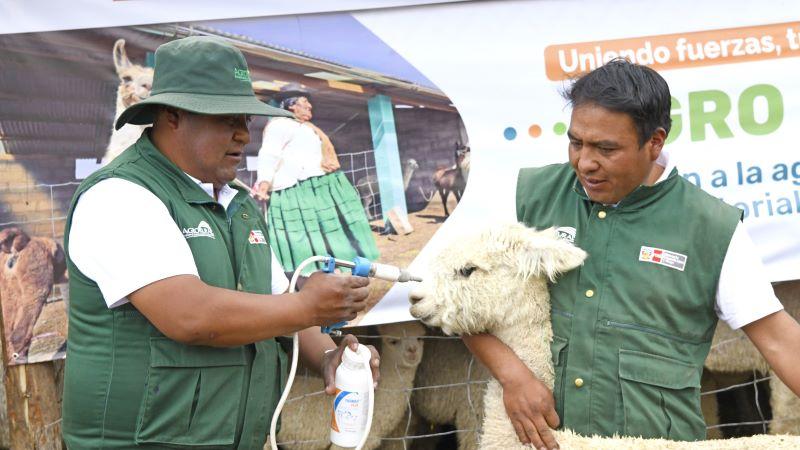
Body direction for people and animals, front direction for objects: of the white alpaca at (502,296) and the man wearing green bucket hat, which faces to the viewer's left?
the white alpaca

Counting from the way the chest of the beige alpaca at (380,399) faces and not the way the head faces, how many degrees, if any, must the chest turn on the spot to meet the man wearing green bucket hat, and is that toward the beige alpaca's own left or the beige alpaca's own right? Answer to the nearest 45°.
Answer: approximately 45° to the beige alpaca's own right

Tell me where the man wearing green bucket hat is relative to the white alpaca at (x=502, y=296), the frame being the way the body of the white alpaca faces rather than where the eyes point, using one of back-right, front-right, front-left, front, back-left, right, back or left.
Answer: front-left

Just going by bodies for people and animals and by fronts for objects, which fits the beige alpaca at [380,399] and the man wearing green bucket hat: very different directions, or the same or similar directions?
same or similar directions

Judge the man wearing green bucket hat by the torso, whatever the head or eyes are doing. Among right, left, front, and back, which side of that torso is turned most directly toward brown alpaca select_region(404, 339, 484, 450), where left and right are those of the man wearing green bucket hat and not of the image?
left

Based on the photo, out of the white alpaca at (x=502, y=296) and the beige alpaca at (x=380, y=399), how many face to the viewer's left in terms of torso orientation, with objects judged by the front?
1

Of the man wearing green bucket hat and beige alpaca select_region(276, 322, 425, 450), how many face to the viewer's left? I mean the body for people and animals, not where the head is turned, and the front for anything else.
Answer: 0

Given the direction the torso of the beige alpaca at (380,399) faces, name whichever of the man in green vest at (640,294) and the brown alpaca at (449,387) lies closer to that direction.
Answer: the man in green vest

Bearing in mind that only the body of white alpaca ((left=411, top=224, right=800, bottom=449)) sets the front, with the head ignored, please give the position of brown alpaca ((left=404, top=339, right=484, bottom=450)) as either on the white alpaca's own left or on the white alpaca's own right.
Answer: on the white alpaca's own right

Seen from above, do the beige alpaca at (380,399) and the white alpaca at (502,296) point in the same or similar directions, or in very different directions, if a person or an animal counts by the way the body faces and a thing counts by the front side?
very different directions

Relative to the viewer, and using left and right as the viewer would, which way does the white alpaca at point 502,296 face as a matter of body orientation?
facing to the left of the viewer

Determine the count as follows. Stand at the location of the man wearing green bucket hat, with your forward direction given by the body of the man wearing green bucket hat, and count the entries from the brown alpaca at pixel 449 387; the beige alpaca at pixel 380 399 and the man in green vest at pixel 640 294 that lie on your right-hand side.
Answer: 0

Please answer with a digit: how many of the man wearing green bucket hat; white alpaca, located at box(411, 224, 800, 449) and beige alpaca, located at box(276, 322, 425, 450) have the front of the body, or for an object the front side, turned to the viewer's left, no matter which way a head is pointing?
1

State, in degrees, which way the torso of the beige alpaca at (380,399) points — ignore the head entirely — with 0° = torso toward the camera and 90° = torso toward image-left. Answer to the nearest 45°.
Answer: approximately 315°

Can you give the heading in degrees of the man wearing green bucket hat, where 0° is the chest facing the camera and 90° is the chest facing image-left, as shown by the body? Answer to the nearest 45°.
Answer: approximately 315°

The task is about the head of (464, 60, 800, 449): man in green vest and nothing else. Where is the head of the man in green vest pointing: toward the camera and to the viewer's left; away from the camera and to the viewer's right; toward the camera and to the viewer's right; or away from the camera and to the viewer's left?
toward the camera and to the viewer's left

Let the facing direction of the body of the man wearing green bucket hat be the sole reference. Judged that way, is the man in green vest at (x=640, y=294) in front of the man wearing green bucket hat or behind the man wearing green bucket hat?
in front
